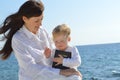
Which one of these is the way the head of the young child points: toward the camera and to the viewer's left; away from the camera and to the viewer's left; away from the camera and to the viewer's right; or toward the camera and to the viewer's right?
toward the camera and to the viewer's left

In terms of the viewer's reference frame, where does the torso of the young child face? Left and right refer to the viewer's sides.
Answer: facing the viewer and to the left of the viewer

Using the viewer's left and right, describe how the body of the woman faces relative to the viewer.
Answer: facing the viewer and to the right of the viewer
